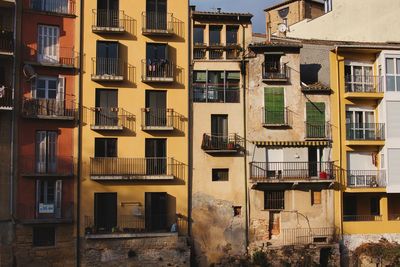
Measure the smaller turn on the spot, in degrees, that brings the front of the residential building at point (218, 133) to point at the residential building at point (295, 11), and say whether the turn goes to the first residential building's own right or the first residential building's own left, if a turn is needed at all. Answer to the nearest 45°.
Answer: approximately 135° to the first residential building's own left

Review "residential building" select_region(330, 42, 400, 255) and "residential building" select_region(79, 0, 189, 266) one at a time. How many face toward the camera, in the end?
2

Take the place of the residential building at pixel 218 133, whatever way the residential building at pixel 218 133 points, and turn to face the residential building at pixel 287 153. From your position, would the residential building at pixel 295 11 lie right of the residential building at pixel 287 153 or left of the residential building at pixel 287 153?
left

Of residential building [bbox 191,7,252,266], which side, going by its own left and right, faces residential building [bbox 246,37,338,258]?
left

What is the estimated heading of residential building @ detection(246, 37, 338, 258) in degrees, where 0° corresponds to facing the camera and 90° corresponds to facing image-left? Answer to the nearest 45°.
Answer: approximately 0°

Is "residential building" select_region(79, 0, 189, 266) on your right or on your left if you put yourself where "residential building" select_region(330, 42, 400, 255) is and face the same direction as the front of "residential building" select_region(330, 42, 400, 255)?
on your right
